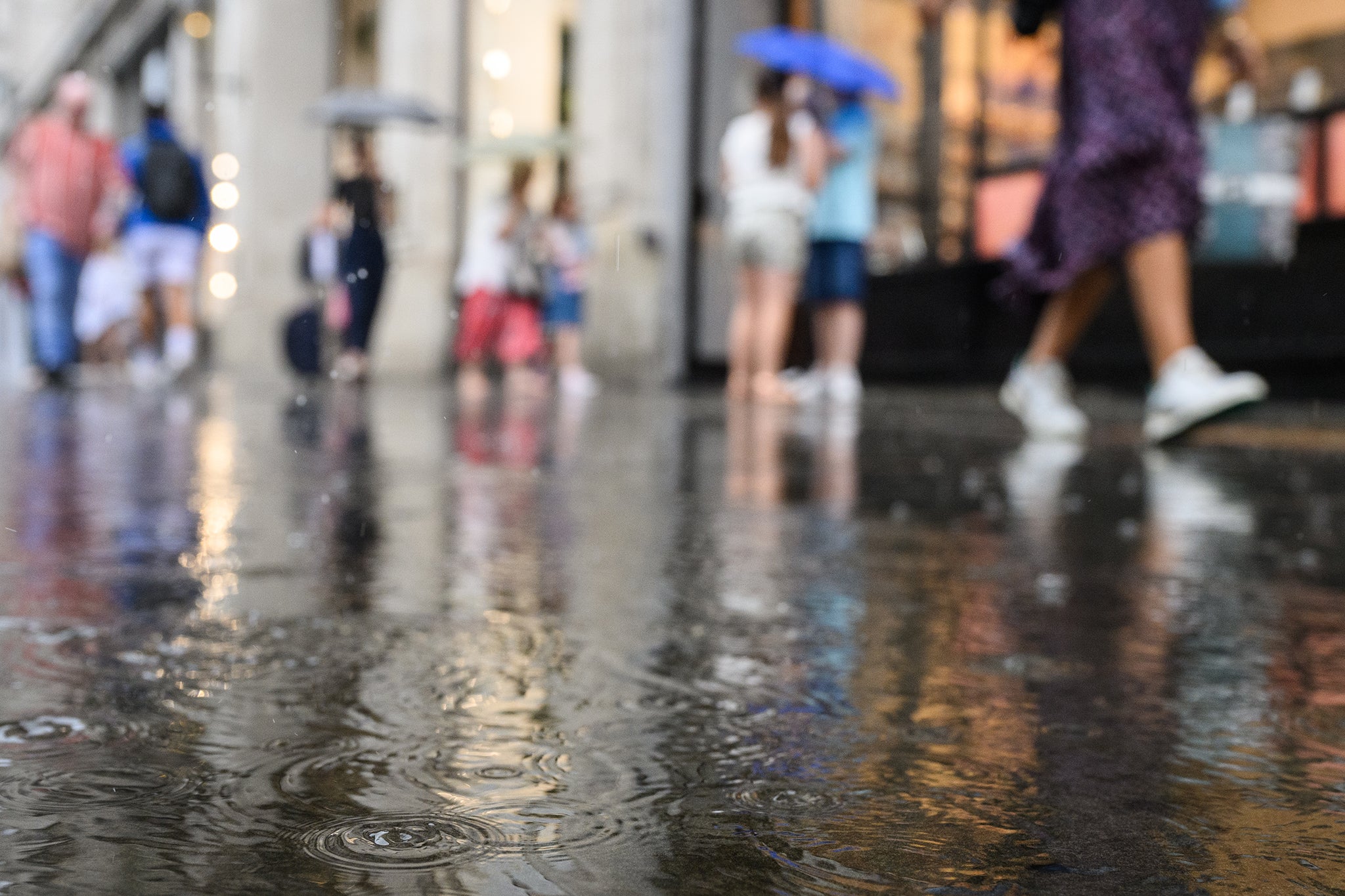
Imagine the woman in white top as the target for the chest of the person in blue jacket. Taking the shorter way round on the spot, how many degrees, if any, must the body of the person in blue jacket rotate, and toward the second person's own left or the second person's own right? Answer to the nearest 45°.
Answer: approximately 135° to the second person's own right

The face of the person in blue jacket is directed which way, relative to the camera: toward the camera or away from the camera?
away from the camera

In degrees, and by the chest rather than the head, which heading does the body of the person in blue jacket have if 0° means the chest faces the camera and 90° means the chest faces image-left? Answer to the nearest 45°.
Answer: approximately 180°

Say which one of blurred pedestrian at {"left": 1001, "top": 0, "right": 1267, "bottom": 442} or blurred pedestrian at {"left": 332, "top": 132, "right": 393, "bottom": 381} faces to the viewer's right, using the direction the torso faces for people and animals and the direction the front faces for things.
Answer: blurred pedestrian at {"left": 1001, "top": 0, "right": 1267, "bottom": 442}

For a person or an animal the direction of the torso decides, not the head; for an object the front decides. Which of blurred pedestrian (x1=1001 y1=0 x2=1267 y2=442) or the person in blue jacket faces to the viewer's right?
the blurred pedestrian

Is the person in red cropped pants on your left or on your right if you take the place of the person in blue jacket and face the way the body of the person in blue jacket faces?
on your right

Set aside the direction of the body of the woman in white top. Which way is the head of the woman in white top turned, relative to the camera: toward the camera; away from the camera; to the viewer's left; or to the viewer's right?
away from the camera
